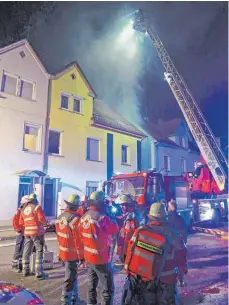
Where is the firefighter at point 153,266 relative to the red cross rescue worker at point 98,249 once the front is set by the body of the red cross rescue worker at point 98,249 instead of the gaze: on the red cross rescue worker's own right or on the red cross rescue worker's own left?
on the red cross rescue worker's own right

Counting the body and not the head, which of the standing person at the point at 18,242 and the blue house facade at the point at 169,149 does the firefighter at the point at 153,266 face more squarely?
the blue house facade

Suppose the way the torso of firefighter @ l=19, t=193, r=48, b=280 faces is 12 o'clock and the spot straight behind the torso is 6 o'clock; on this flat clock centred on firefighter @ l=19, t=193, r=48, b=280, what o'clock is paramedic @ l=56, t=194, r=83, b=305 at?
paramedic @ l=56, t=194, r=83, b=305 is roughly at 4 o'clock from firefighter @ l=19, t=193, r=48, b=280.

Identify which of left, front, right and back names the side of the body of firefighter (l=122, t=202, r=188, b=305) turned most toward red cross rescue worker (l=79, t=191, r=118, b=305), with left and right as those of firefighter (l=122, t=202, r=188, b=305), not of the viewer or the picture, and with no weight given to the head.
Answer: left

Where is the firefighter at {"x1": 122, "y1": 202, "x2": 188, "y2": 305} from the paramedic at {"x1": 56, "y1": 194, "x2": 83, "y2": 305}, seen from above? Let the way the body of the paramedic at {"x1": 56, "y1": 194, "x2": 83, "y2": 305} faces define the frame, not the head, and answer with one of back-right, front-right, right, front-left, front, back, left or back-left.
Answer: right

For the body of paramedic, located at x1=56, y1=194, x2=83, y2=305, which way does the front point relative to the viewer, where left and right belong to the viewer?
facing away from the viewer and to the right of the viewer

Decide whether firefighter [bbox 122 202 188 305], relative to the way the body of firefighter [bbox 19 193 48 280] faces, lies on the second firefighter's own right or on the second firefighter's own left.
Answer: on the second firefighter's own right

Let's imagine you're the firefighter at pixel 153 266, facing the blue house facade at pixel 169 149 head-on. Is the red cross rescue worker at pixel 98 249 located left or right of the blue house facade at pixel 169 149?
left

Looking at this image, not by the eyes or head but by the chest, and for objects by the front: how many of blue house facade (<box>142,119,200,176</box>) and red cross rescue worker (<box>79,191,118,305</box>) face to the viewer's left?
0

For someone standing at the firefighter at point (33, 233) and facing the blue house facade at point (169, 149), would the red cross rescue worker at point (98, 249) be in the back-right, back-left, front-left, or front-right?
back-right

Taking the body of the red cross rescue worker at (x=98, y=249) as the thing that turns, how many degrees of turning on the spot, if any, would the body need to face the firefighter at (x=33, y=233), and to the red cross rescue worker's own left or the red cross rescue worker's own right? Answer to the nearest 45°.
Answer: approximately 90° to the red cross rescue worker's own left
